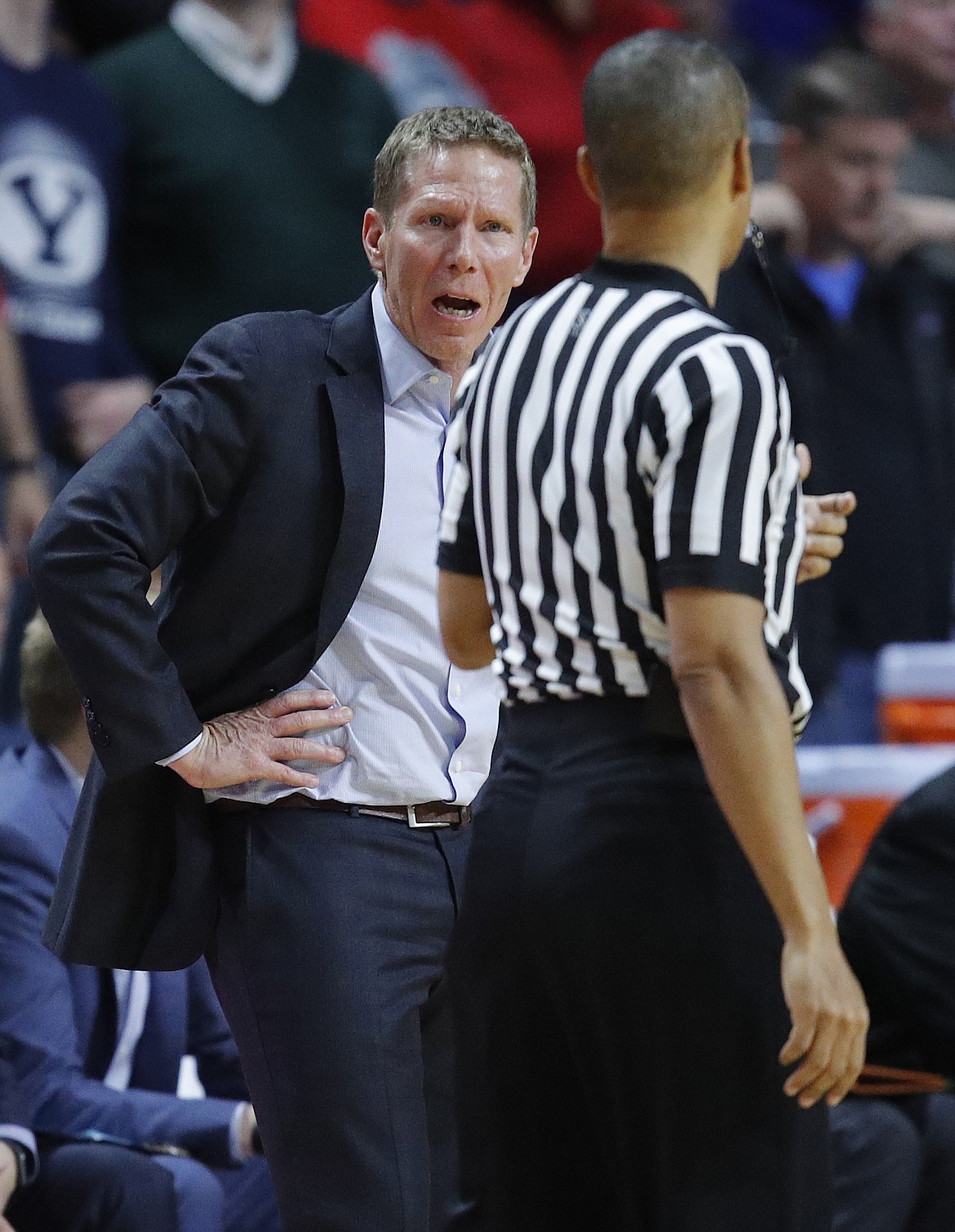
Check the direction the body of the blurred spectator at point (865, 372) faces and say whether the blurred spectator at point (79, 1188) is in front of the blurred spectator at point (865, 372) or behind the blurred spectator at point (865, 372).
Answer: in front

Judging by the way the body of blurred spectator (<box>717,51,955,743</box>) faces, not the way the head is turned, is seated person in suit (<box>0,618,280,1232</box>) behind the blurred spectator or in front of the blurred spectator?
in front

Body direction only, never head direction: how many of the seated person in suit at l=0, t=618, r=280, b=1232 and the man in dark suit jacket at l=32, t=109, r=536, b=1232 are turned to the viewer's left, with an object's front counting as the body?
0

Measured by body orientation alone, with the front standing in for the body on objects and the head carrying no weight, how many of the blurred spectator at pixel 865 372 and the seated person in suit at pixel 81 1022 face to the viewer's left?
0

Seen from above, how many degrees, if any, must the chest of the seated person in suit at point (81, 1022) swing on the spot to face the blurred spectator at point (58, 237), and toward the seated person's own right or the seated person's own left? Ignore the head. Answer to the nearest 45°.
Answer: approximately 135° to the seated person's own left

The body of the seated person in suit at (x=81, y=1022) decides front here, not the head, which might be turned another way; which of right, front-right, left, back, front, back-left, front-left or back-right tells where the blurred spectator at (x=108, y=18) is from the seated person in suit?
back-left

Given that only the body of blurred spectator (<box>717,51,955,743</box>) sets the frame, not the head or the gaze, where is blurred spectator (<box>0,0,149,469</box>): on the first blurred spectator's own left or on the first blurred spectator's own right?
on the first blurred spectator's own right

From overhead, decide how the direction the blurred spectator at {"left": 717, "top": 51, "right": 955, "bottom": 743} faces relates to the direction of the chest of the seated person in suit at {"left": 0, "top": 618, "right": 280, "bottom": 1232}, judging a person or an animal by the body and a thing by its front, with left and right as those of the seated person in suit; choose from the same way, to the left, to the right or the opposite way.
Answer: to the right

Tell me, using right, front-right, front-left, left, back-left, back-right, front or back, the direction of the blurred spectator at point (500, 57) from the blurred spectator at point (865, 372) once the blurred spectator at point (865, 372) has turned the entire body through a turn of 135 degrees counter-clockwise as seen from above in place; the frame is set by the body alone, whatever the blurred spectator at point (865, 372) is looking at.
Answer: back-left

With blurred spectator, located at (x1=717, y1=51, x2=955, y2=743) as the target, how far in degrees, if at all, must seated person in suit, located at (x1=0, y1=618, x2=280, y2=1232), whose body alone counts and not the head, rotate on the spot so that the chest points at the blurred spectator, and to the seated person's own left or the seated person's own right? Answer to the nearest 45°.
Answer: approximately 90° to the seated person's own left

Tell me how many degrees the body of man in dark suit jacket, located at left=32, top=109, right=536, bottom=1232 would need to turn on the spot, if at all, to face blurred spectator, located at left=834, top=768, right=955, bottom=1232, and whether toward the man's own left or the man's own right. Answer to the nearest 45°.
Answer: approximately 90° to the man's own left

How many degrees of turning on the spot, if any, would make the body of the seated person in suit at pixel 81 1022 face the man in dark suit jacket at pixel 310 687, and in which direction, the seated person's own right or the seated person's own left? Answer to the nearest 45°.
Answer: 0° — they already face them

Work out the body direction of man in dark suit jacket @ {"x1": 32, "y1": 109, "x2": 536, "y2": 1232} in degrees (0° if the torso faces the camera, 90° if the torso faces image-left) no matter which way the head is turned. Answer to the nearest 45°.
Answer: approximately 315°
